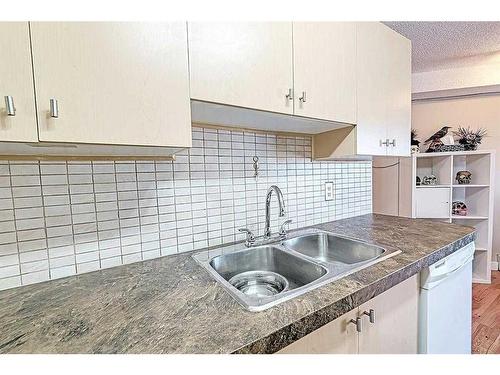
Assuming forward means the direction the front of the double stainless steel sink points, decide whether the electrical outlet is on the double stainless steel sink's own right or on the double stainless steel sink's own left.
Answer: on the double stainless steel sink's own left

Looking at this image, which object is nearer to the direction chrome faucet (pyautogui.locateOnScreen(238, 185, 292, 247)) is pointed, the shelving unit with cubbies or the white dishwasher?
the white dishwasher

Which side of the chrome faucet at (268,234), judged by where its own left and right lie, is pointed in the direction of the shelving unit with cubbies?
left

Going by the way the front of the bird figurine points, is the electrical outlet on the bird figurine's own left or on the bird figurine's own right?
on the bird figurine's own right

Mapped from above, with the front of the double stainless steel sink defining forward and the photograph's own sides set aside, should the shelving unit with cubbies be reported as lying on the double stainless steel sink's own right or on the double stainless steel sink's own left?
on the double stainless steel sink's own left

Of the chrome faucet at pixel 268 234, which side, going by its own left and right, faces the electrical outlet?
left

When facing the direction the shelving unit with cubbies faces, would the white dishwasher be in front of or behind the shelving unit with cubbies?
in front

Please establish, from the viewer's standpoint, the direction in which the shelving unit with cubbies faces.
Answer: facing the viewer and to the left of the viewer
